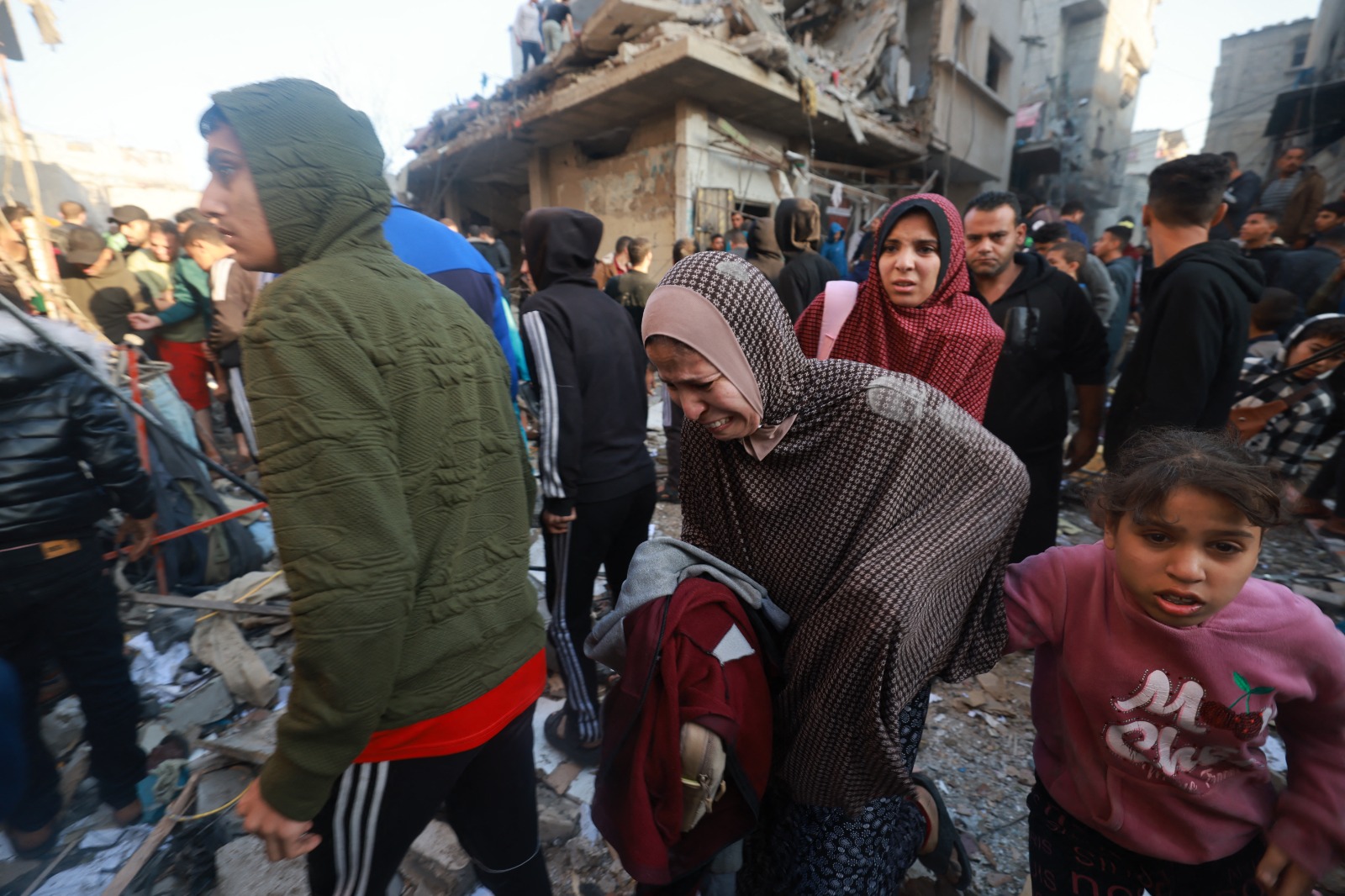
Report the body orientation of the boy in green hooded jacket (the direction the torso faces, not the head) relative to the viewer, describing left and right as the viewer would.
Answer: facing away from the viewer and to the left of the viewer

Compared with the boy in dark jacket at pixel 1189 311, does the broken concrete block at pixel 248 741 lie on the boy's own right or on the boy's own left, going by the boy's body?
on the boy's own left

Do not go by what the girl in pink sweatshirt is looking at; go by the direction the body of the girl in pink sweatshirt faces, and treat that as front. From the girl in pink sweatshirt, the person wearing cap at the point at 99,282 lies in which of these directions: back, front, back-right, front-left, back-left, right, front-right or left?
right

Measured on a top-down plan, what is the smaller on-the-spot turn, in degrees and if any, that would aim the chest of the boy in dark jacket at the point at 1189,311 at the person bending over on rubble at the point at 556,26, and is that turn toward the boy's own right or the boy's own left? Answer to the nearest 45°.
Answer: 0° — they already face them

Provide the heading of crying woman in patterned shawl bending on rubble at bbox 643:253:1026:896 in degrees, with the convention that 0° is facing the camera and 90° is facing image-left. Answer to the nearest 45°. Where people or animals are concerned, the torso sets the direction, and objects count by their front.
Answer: approximately 45°

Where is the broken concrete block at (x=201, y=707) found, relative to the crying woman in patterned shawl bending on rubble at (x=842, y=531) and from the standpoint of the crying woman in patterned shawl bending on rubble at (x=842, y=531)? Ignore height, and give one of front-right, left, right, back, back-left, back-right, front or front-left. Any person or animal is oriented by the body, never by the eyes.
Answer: front-right

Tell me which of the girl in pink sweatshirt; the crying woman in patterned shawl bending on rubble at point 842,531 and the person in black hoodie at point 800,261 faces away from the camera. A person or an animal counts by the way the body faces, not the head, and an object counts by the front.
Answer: the person in black hoodie

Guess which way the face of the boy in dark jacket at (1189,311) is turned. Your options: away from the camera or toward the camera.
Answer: away from the camera

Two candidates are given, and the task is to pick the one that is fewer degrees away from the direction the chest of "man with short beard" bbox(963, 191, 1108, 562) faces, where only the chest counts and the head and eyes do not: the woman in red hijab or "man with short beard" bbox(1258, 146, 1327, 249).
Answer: the woman in red hijab

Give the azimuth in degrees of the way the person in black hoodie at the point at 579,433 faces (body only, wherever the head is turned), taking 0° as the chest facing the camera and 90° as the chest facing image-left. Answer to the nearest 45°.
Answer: approximately 135°

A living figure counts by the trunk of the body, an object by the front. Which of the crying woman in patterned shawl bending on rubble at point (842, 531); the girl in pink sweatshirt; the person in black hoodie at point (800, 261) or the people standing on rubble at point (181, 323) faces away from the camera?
the person in black hoodie

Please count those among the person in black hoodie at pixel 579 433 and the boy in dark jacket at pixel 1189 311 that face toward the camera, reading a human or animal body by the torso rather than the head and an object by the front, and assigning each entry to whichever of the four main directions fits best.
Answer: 0

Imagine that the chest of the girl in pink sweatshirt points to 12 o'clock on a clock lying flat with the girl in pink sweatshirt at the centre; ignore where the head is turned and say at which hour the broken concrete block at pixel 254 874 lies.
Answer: The broken concrete block is roughly at 2 o'clock from the girl in pink sweatshirt.

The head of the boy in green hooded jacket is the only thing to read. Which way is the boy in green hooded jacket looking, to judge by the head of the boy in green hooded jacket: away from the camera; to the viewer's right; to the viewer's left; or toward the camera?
to the viewer's left
